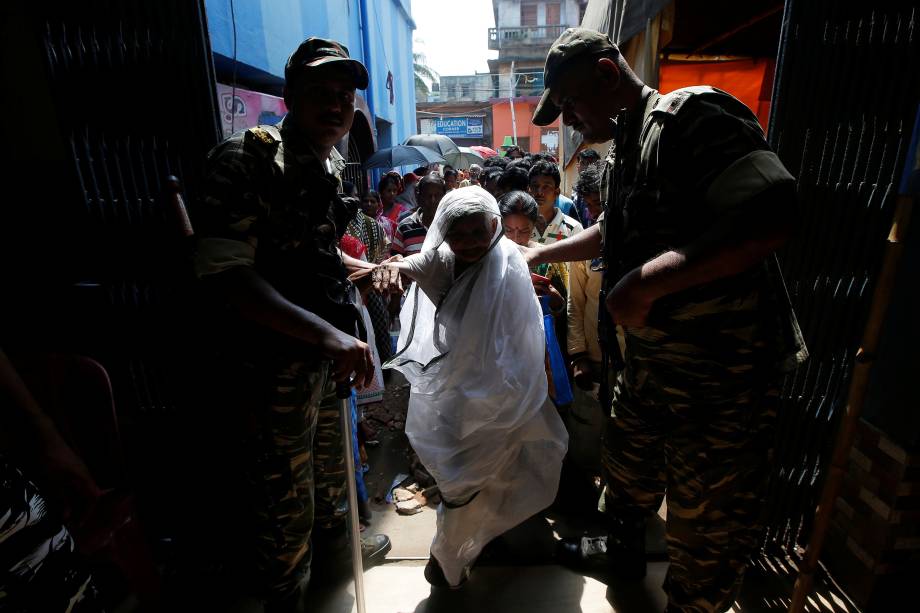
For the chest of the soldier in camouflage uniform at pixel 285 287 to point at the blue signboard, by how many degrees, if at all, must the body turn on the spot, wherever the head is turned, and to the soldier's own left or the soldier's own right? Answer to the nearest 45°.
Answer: approximately 135° to the soldier's own left

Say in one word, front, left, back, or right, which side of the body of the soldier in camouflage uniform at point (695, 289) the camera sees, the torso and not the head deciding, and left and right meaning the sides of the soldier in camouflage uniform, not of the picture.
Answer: left

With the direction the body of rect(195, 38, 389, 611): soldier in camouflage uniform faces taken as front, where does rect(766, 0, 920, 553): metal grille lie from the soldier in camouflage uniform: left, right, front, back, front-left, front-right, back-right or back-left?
front-left

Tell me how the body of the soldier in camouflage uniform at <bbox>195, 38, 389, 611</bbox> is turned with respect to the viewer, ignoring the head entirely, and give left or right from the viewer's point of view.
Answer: facing the viewer and to the right of the viewer

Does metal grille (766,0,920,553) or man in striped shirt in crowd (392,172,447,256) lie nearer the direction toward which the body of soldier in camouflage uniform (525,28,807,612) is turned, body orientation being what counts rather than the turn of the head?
the man in striped shirt in crowd

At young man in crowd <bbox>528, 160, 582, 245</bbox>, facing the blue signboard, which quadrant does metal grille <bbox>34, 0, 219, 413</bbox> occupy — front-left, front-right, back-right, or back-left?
back-left

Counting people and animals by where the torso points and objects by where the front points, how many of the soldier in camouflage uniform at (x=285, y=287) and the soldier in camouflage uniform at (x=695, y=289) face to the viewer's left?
1

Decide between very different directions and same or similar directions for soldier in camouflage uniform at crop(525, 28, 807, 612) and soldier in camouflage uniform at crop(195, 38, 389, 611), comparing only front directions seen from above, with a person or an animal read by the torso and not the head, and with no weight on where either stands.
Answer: very different directions

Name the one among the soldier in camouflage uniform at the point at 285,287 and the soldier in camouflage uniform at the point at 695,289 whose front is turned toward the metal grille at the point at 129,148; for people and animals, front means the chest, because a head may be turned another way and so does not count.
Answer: the soldier in camouflage uniform at the point at 695,289

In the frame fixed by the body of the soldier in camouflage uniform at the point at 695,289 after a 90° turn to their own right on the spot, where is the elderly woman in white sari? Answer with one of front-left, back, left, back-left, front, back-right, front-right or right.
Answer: left

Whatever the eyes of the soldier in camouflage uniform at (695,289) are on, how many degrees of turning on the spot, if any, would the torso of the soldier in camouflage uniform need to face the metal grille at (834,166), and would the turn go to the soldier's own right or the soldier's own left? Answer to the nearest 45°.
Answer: approximately 135° to the soldier's own right

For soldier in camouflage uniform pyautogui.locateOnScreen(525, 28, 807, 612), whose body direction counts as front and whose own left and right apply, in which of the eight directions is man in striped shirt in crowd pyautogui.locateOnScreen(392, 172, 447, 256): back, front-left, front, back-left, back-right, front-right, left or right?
front-right
